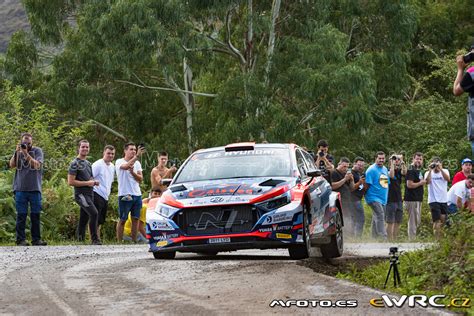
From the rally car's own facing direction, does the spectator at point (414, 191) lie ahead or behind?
behind

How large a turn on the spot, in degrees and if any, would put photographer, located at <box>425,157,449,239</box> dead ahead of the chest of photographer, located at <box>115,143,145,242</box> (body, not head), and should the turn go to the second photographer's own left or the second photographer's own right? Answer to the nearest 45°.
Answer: approximately 45° to the second photographer's own left

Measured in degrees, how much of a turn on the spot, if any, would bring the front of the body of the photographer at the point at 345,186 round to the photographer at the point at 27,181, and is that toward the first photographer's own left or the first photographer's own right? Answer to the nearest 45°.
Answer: approximately 90° to the first photographer's own right

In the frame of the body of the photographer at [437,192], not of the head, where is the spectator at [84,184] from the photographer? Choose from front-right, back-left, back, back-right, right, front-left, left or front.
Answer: front-right

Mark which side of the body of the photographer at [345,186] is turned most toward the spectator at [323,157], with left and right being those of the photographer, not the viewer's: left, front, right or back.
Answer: right

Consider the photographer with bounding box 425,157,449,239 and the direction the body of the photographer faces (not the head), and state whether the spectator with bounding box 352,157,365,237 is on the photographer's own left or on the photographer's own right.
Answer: on the photographer's own right

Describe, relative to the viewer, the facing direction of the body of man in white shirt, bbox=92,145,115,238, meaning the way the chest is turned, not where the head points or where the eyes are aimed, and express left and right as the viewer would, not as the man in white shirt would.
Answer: facing the viewer and to the right of the viewer

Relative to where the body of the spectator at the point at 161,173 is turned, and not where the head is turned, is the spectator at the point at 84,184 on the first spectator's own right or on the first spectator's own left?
on the first spectator's own right

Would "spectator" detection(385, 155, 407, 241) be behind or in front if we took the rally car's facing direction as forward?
behind

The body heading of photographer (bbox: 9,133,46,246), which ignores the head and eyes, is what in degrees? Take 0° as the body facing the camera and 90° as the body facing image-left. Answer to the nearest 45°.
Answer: approximately 0°
